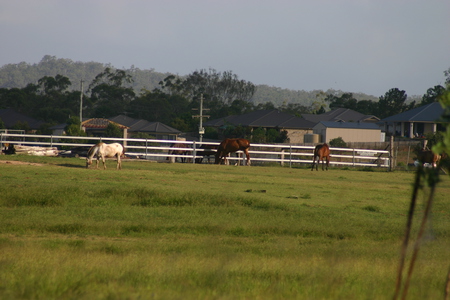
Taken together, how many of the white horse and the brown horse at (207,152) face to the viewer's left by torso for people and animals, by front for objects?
2

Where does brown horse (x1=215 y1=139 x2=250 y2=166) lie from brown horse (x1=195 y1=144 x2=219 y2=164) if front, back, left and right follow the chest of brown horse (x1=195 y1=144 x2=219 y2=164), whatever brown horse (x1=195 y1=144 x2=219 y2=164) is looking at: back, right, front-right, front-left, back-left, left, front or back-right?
back-left

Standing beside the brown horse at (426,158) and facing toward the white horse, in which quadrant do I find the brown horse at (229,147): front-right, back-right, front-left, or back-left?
front-right

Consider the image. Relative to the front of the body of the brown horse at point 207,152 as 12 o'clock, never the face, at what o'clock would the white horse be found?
The white horse is roughly at 10 o'clock from the brown horse.

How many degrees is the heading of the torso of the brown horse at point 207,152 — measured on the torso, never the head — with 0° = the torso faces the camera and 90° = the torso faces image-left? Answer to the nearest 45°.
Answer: approximately 90°

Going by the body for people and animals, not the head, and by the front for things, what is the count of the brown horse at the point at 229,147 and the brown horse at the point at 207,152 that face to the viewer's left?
2

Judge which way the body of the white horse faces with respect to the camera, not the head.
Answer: to the viewer's left

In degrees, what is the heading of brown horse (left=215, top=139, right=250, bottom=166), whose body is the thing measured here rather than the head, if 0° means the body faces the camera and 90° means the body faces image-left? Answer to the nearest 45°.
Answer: approximately 90°

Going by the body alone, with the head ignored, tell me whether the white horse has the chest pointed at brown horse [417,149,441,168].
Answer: no

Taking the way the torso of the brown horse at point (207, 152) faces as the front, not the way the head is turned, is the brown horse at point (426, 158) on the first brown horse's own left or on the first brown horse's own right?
on the first brown horse's own left

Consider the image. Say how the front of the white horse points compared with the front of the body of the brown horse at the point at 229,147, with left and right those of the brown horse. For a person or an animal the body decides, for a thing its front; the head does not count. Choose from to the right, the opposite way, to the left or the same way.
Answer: the same way

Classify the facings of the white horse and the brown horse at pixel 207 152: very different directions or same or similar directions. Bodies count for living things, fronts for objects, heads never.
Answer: same or similar directions

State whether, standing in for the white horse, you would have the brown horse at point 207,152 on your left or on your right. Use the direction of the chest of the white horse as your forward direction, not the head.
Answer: on your right

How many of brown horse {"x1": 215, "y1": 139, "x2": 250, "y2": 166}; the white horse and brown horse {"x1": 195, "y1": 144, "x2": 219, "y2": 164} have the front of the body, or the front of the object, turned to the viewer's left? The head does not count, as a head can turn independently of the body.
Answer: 3

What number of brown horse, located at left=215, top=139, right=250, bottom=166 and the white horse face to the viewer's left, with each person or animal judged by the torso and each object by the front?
2

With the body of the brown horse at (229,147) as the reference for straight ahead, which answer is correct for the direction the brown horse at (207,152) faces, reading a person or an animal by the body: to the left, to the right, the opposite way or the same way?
the same way

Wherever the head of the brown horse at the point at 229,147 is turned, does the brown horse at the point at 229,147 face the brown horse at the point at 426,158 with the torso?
no
